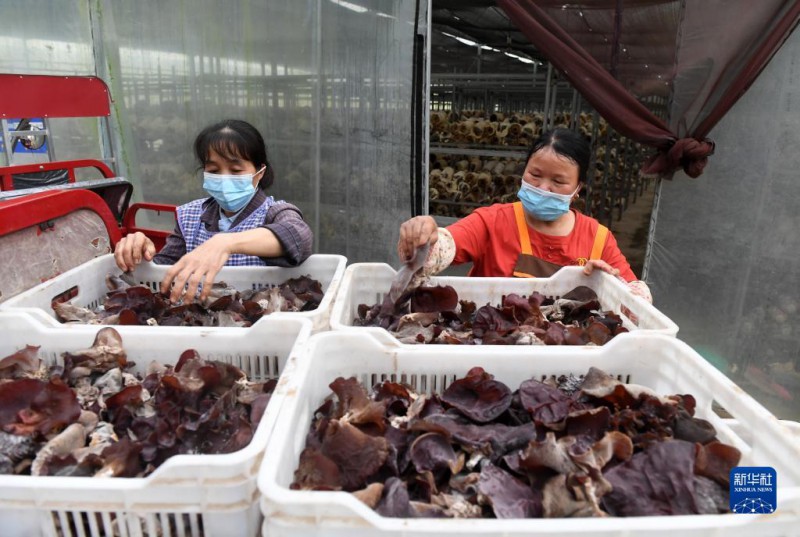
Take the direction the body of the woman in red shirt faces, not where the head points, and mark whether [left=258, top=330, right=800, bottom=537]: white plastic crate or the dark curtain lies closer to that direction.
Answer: the white plastic crate

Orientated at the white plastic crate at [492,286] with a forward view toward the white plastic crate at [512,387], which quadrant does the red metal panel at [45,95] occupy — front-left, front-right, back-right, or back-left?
back-right

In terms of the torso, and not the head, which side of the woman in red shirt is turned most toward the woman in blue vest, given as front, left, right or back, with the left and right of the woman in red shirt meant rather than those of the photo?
right

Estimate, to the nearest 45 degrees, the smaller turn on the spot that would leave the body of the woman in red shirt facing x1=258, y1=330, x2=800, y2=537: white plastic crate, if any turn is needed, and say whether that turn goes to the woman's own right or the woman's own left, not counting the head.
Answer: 0° — they already face it

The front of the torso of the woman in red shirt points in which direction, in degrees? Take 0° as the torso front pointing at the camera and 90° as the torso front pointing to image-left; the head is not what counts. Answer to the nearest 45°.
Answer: approximately 0°

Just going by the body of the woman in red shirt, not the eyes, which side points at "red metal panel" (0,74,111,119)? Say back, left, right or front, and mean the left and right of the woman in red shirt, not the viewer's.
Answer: right

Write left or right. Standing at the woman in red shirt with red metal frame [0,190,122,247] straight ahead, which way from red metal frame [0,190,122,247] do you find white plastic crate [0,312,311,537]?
left
